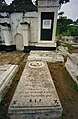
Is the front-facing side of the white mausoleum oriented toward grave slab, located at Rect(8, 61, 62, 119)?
yes

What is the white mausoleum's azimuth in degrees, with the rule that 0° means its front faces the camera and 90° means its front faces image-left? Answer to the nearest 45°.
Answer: approximately 0°
